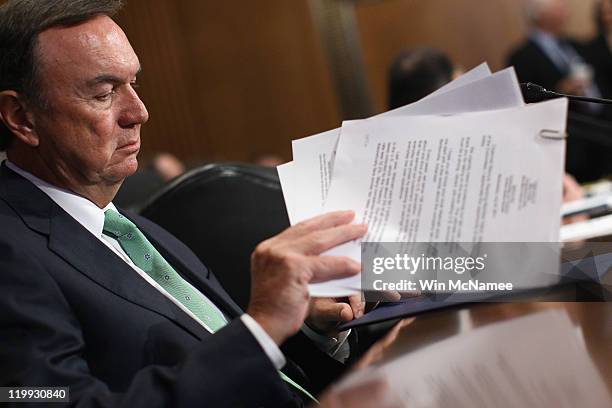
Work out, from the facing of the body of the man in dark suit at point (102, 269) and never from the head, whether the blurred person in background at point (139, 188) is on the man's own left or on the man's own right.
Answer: on the man's own left

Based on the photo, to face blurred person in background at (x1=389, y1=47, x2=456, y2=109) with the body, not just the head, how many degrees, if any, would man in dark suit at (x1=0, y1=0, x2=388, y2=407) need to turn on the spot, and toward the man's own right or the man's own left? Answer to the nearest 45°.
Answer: approximately 90° to the man's own left

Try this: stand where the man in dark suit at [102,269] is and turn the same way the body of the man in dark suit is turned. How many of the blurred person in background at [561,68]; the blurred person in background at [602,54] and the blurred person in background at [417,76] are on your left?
3

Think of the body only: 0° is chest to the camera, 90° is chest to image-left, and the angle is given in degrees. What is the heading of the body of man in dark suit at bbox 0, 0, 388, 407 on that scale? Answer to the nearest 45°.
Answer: approximately 315°

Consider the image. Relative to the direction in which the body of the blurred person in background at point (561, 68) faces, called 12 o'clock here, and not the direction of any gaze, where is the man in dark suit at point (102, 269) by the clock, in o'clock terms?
The man in dark suit is roughly at 2 o'clock from the blurred person in background.

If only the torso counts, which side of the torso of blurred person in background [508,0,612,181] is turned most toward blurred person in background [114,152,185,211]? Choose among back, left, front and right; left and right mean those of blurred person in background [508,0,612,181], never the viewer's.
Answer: right

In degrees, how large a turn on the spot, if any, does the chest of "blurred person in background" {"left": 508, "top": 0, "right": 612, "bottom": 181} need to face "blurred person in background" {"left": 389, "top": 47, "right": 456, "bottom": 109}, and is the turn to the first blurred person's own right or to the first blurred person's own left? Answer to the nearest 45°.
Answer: approximately 45° to the first blurred person's own right

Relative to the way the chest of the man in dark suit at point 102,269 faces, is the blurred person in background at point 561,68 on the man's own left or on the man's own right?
on the man's own left
